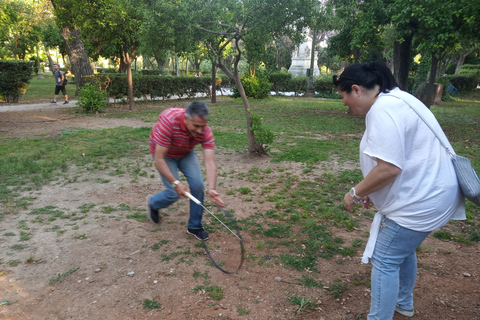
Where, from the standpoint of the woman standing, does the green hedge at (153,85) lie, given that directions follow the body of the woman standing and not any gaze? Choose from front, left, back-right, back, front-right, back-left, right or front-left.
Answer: front-right

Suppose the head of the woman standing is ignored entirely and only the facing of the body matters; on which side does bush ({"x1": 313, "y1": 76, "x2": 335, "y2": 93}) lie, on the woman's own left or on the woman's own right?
on the woman's own right

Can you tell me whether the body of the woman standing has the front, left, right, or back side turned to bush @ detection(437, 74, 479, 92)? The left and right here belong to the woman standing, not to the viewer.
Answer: right

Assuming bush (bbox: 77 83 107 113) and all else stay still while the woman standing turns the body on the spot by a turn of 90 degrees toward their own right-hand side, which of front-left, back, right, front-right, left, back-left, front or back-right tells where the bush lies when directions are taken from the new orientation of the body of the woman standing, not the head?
front-left

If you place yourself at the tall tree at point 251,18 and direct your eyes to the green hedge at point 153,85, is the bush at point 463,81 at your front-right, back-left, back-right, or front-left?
front-right

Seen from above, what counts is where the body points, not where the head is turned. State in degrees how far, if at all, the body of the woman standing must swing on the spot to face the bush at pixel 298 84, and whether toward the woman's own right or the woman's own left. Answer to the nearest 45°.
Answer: approximately 90° to the woman's own right

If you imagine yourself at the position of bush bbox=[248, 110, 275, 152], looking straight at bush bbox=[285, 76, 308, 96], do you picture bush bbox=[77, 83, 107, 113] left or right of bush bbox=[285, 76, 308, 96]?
left

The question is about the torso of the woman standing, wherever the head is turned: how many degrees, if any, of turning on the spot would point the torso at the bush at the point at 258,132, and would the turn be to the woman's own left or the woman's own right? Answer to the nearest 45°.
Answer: approximately 45° to the woman's own right

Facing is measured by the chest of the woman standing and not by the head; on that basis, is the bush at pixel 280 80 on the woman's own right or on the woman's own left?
on the woman's own right

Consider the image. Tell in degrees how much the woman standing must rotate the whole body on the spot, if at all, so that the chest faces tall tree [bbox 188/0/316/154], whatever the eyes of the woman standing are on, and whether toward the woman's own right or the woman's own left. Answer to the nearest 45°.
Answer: approximately 45° to the woman's own right

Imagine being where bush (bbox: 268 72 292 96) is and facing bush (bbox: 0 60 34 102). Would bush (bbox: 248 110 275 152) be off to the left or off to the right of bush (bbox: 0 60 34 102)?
left

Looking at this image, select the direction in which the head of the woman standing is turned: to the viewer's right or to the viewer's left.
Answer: to the viewer's left

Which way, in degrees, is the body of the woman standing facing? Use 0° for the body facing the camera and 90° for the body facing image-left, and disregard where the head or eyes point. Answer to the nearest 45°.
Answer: approximately 90°
